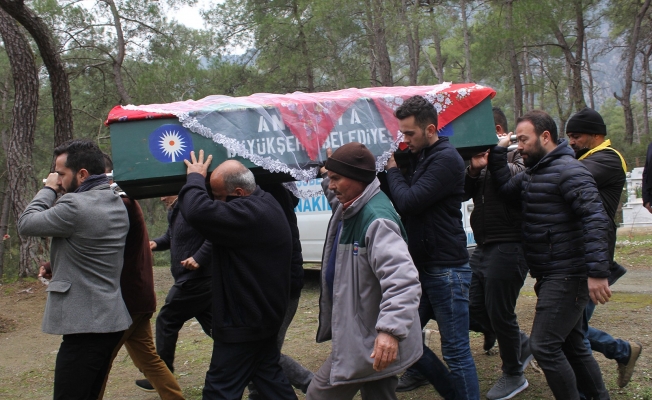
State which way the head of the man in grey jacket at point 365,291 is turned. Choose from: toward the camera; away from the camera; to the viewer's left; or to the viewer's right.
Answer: to the viewer's left

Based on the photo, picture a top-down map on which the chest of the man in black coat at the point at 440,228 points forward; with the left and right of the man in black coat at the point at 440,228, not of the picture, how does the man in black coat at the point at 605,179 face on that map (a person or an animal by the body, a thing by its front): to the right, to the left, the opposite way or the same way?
the same way

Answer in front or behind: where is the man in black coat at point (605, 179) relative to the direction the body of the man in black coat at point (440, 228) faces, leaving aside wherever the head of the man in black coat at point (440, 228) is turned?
behind

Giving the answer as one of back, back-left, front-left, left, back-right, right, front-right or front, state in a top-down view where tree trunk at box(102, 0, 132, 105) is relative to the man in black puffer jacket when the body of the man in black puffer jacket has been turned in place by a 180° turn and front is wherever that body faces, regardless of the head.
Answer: back-left

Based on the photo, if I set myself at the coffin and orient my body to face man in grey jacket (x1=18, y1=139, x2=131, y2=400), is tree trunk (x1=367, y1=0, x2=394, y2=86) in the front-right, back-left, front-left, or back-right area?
back-right

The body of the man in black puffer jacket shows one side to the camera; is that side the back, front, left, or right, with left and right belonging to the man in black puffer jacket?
left

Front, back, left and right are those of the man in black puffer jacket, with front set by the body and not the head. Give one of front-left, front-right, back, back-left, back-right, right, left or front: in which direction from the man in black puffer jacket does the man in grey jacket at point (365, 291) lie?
front-left

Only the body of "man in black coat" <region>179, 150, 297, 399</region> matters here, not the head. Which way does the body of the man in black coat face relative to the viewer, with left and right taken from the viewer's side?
facing to the left of the viewer

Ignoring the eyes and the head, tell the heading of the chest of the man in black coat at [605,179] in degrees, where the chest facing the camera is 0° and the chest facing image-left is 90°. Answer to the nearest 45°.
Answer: approximately 90°

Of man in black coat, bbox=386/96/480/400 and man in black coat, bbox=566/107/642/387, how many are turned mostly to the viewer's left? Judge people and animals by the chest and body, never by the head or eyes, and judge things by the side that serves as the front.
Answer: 2

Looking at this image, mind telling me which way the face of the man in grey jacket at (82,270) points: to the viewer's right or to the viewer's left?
to the viewer's left

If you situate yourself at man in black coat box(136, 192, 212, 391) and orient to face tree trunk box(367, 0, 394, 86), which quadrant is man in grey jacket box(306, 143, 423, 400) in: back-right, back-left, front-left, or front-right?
back-right

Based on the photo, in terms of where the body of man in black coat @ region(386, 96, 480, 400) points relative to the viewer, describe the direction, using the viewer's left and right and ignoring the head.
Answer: facing to the left of the viewer

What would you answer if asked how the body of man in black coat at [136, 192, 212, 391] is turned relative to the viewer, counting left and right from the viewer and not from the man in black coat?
facing to the left of the viewer
